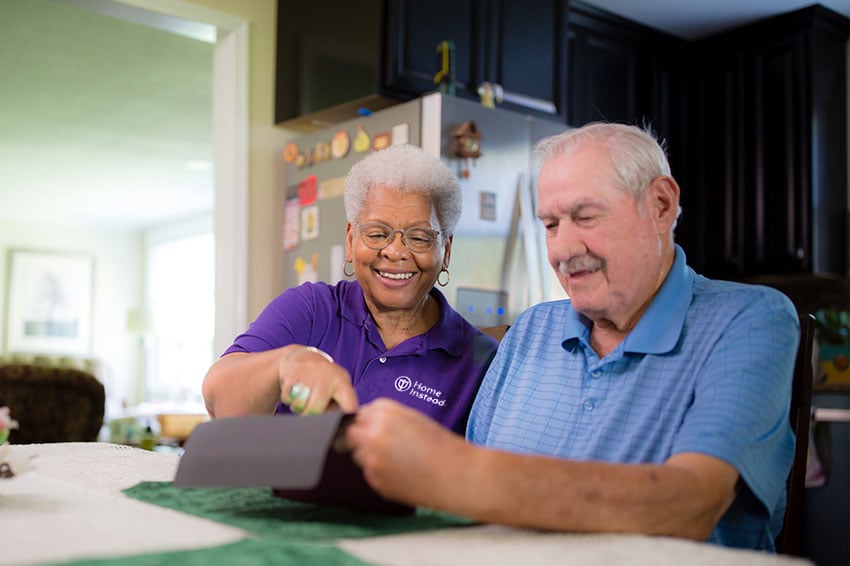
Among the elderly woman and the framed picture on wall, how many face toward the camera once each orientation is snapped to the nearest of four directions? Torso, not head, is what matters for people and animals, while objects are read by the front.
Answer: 2

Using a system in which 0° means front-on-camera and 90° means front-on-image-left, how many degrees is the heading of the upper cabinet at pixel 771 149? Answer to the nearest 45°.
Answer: approximately 45°

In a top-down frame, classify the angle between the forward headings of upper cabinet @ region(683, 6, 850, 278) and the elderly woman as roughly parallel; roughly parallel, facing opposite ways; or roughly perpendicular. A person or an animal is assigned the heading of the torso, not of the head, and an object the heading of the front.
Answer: roughly perpendicular

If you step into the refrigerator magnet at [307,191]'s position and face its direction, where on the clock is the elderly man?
The elderly man is roughly at 10 o'clock from the refrigerator magnet.

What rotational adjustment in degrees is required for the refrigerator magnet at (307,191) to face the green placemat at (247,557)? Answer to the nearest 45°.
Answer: approximately 45° to its left

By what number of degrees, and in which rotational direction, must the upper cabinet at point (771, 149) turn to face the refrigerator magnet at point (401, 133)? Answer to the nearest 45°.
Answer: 0° — it already faces it
